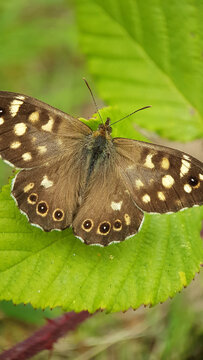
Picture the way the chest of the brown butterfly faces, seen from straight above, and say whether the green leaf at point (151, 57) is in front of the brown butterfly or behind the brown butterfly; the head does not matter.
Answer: in front

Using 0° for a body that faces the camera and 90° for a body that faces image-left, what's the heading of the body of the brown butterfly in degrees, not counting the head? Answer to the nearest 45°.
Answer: approximately 180°
